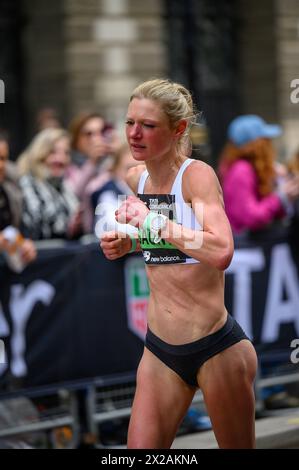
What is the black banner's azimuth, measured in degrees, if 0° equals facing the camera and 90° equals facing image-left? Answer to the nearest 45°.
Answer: approximately 0°

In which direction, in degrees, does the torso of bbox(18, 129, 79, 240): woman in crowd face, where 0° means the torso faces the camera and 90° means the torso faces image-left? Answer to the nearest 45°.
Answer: approximately 315°

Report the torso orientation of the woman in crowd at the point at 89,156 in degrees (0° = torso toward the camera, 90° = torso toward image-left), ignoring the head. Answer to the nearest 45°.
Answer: approximately 315°
